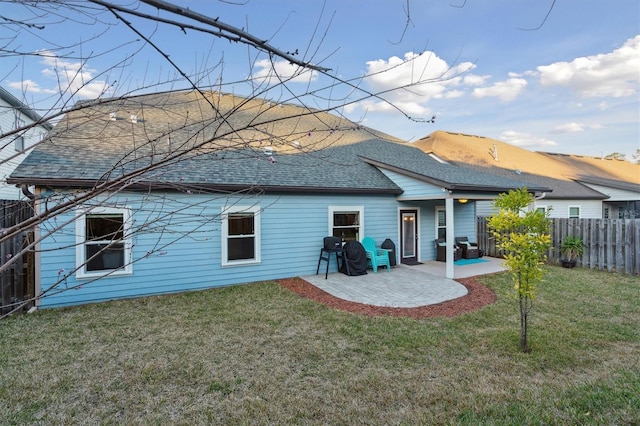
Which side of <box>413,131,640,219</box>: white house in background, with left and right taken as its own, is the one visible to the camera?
back

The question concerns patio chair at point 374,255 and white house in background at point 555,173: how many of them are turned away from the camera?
1

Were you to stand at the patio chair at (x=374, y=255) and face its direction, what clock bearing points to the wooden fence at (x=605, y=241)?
The wooden fence is roughly at 10 o'clock from the patio chair.

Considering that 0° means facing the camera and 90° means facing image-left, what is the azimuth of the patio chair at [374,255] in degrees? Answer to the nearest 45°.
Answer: approximately 315°

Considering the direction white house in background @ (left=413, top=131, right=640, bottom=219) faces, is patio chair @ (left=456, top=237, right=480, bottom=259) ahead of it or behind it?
behind

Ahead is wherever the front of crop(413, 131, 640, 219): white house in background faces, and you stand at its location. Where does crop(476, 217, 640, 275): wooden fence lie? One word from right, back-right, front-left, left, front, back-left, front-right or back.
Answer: back

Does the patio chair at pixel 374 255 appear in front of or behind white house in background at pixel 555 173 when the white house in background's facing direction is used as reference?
behind
